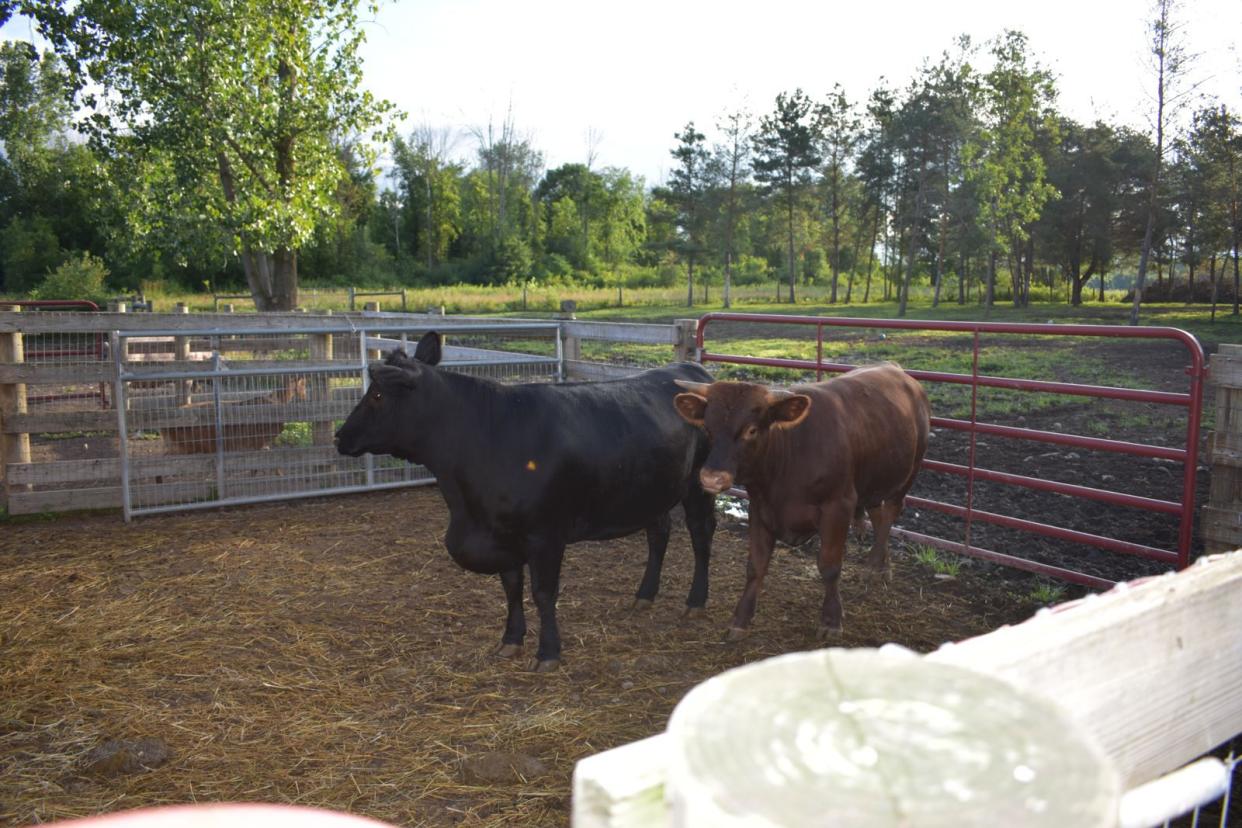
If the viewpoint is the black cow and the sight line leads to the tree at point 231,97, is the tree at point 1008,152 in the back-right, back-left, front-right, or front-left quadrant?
front-right

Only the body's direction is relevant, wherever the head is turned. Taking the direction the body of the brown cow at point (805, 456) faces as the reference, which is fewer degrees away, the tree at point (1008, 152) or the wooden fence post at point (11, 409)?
the wooden fence post

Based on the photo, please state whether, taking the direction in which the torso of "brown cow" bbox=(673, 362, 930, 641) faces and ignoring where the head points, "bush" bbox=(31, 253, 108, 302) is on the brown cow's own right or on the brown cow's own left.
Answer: on the brown cow's own right

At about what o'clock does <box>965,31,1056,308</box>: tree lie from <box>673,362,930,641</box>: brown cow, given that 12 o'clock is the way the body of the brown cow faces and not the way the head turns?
The tree is roughly at 5 o'clock from the brown cow.

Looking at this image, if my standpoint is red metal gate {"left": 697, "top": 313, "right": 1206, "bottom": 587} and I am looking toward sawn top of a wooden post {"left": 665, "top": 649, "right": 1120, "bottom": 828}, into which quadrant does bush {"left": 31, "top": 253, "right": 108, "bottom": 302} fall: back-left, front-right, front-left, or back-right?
back-right

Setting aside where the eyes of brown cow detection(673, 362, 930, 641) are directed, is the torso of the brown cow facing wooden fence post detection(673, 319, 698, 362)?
no

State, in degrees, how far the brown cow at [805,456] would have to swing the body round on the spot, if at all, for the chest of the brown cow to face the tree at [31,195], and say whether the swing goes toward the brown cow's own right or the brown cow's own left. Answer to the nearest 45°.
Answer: approximately 90° to the brown cow's own right

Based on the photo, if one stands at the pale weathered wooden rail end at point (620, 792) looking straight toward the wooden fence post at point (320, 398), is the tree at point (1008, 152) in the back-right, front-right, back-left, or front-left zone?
front-right

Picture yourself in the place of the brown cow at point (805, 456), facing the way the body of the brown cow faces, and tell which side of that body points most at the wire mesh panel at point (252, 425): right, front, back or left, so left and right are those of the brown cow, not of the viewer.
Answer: right

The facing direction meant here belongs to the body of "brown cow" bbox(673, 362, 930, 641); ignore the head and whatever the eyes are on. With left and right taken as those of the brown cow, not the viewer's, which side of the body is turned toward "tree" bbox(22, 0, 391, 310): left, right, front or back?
right

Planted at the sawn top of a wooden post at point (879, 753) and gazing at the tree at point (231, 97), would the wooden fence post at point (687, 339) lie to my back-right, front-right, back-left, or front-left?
front-right

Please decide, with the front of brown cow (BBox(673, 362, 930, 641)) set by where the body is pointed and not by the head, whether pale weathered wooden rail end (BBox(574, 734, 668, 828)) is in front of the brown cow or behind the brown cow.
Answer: in front

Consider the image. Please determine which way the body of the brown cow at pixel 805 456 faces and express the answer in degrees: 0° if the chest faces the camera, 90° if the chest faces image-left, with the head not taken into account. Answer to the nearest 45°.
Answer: approximately 45°

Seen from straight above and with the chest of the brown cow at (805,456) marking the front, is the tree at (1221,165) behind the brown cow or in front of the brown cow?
behind

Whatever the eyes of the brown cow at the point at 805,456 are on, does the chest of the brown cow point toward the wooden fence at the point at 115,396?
no

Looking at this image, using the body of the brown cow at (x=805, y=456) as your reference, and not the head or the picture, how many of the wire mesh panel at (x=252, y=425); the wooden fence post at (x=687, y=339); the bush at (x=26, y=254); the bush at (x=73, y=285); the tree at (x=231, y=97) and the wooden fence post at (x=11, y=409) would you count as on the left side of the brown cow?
0
